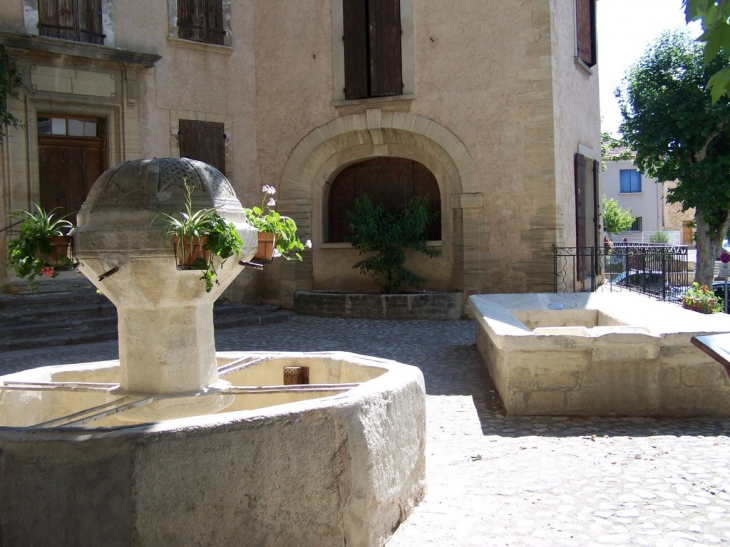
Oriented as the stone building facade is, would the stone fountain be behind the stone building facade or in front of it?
in front

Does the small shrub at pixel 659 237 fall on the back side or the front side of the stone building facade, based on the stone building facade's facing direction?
on the back side

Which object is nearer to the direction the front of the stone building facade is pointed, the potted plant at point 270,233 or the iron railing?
the potted plant

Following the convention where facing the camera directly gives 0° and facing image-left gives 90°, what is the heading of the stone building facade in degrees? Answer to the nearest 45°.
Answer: approximately 0°

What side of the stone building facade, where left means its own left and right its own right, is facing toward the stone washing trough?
front

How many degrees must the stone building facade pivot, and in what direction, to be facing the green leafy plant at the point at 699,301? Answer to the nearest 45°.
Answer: approximately 90° to its left

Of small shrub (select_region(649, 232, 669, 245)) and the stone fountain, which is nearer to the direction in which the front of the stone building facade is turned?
the stone fountain

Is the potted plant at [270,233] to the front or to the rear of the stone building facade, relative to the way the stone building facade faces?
to the front

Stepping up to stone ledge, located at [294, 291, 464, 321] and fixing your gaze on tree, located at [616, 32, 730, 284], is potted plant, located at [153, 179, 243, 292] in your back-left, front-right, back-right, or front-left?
back-right

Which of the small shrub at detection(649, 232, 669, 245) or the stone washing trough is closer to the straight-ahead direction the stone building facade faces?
the stone washing trough

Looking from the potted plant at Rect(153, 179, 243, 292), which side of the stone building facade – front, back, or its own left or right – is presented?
front

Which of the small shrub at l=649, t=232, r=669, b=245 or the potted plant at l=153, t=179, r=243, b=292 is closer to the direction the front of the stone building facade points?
the potted plant
